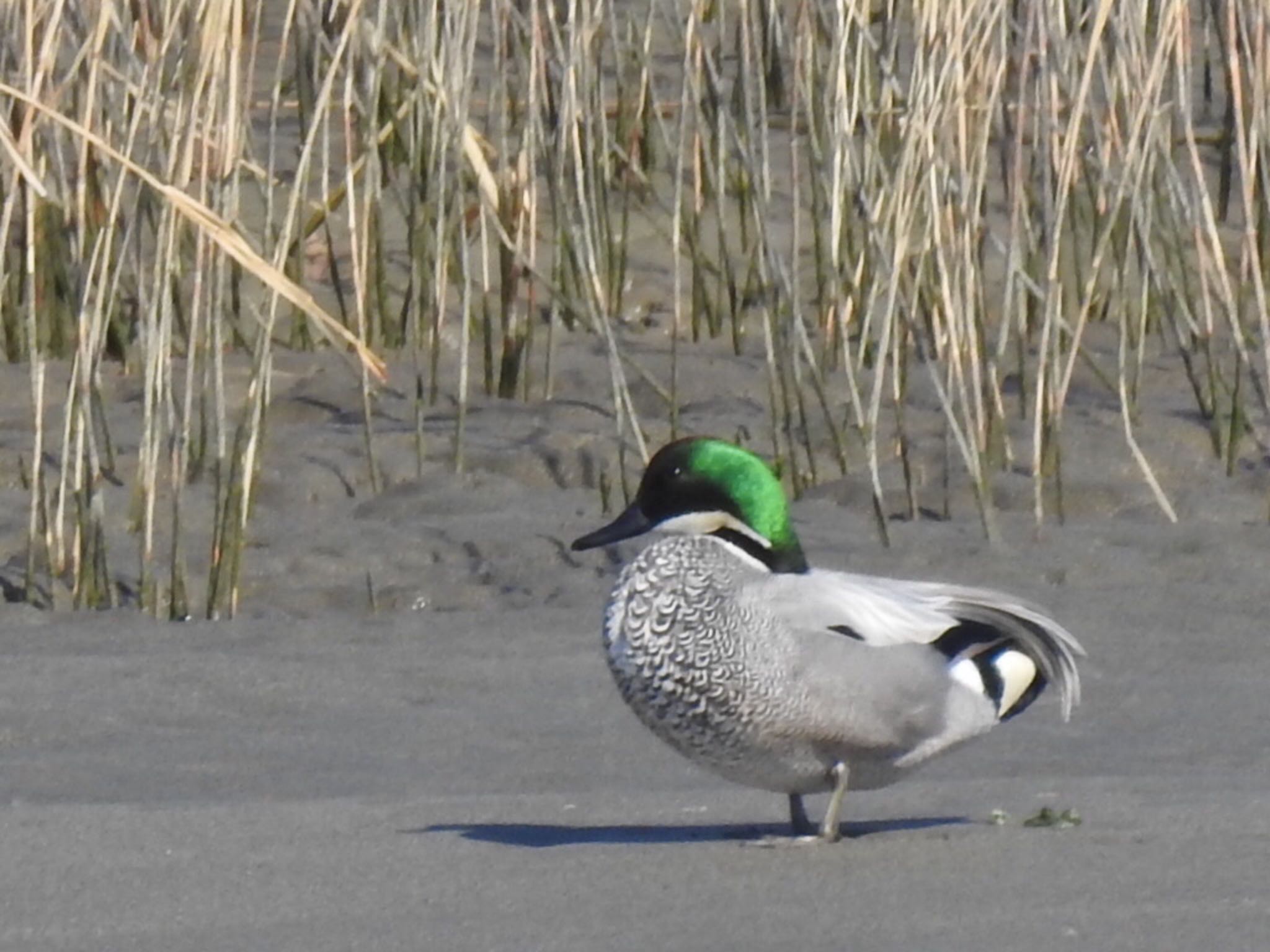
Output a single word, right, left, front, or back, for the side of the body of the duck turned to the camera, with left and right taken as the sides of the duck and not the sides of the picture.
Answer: left
